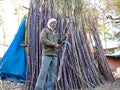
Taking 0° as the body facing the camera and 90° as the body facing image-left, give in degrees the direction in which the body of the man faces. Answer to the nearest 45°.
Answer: approximately 315°
